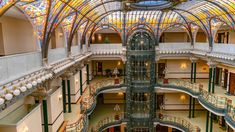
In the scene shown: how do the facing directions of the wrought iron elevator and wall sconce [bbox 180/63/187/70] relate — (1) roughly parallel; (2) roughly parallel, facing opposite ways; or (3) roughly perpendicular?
roughly parallel

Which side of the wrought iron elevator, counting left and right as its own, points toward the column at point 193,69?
left

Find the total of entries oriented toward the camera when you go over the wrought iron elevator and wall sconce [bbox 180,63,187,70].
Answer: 2

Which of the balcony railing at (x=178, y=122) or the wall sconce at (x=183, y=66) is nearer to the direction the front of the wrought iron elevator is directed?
the balcony railing

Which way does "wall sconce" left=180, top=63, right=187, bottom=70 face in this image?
toward the camera

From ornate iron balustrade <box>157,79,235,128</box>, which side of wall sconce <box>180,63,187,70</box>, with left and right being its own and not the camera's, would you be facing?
front

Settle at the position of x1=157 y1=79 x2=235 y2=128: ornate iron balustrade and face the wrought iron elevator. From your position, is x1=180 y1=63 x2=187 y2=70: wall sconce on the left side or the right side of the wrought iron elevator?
right

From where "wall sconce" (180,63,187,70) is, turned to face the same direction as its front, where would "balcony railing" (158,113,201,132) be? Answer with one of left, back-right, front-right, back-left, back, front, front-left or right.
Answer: front

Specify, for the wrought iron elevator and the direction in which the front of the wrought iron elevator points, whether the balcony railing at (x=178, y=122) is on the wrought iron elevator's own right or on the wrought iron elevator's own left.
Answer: on the wrought iron elevator's own left
